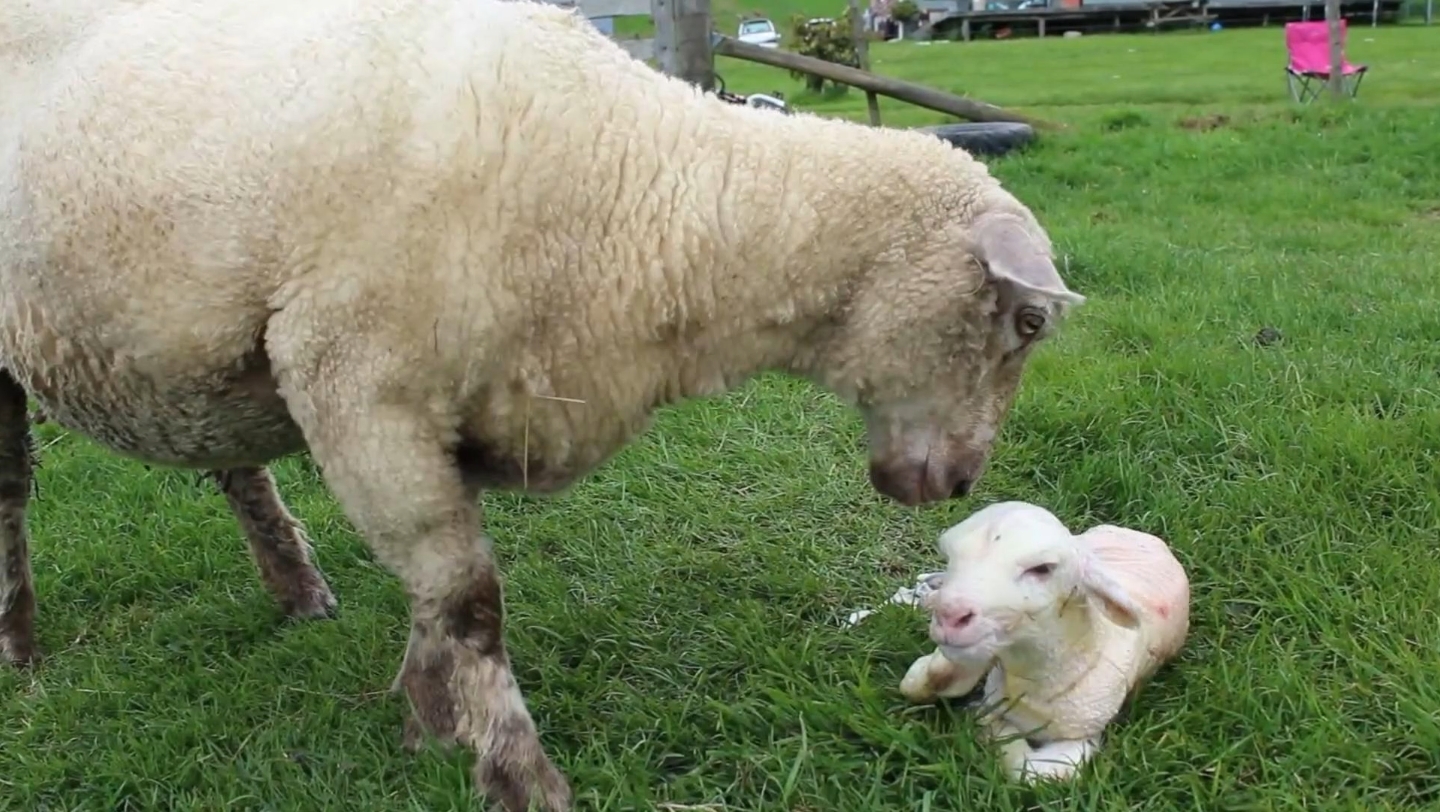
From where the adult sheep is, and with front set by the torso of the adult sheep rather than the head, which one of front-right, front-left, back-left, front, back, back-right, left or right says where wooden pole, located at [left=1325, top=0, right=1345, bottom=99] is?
front-left

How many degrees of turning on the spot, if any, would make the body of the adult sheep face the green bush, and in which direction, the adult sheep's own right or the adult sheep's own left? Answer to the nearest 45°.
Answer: approximately 90° to the adult sheep's own left

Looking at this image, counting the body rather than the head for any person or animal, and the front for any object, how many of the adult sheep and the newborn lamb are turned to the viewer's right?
1

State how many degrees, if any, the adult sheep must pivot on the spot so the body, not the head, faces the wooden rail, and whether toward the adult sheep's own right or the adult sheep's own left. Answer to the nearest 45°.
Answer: approximately 45° to the adult sheep's own left

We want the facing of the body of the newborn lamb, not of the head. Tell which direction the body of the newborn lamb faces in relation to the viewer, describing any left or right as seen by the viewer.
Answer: facing the viewer and to the left of the viewer

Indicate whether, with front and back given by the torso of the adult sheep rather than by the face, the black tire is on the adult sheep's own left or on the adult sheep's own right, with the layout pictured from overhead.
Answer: on the adult sheep's own left

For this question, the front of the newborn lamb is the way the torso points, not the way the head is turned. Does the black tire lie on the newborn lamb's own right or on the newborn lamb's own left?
on the newborn lamb's own right

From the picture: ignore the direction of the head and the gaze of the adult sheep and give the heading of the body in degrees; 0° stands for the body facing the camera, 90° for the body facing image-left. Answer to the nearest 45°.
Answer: approximately 270°

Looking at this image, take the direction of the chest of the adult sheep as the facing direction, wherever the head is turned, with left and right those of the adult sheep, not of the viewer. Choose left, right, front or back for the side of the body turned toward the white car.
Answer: left
